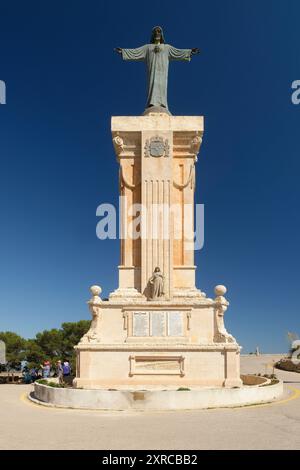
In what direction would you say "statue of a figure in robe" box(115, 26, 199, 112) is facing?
toward the camera
